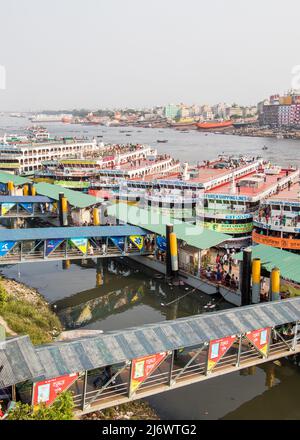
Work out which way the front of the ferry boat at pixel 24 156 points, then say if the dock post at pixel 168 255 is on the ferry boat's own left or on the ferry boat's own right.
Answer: on the ferry boat's own left

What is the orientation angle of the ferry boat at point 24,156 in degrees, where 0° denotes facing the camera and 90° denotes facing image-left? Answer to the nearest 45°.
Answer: approximately 45°

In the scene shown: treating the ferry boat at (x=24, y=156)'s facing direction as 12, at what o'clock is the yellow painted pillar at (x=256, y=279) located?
The yellow painted pillar is roughly at 10 o'clock from the ferry boat.

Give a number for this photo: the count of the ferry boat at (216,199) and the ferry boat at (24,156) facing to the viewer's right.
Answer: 0

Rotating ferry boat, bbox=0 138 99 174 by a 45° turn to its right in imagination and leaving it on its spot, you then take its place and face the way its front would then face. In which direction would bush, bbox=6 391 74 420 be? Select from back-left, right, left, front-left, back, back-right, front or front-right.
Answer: left

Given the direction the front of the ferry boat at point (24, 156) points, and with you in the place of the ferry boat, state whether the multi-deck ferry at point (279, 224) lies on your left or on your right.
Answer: on your left

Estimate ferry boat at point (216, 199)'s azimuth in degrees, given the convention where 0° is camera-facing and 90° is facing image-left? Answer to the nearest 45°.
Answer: approximately 45°

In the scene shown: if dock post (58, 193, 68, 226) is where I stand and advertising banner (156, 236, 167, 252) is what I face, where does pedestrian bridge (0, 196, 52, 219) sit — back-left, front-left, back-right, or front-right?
back-right

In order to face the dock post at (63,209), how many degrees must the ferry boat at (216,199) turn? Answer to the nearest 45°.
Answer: approximately 45° to its right

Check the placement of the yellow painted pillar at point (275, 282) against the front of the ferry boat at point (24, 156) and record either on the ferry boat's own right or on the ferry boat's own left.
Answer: on the ferry boat's own left

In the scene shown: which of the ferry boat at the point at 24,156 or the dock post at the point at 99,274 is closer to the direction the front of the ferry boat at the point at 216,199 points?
the dock post

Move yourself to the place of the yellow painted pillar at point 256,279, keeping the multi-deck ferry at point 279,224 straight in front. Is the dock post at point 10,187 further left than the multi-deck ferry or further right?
left
